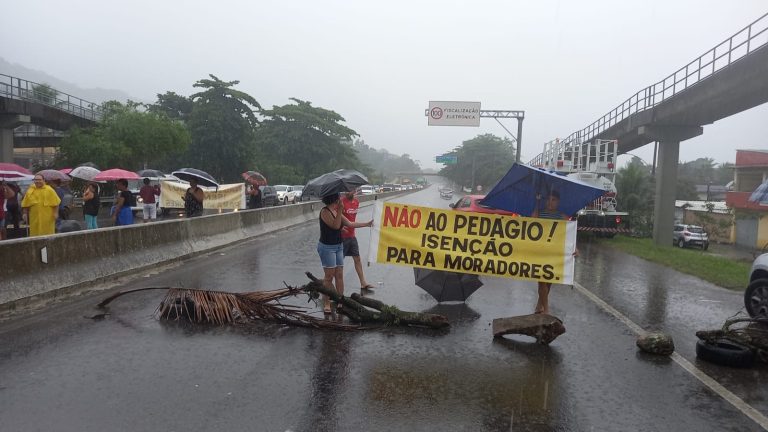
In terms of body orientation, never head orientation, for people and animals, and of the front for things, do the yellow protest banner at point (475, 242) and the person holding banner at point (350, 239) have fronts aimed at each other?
no

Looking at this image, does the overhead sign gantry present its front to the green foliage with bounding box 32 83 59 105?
no

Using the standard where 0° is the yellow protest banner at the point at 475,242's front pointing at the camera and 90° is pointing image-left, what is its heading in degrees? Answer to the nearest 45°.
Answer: approximately 0°

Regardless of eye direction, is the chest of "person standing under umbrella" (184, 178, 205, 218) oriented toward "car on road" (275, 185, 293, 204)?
no

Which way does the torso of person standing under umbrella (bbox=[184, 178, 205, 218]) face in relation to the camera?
toward the camera

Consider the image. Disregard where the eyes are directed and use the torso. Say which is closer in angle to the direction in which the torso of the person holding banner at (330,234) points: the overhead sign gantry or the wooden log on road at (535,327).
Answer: the wooden log on road

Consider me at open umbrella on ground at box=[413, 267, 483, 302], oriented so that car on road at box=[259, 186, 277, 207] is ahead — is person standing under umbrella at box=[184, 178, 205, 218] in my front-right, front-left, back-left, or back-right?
front-left

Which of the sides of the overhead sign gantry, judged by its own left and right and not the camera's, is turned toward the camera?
front

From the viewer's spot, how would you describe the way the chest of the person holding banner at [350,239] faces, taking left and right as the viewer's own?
facing the viewer and to the right of the viewer

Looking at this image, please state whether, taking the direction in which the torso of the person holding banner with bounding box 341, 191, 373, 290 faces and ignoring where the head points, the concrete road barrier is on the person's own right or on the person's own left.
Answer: on the person's own right

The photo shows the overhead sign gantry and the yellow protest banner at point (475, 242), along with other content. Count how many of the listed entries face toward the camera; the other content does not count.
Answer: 2

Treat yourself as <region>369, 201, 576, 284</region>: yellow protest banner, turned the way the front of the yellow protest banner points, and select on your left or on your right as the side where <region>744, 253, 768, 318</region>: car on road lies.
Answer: on your left

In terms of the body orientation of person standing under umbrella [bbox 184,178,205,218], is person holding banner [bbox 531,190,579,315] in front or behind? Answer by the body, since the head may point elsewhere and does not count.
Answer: in front

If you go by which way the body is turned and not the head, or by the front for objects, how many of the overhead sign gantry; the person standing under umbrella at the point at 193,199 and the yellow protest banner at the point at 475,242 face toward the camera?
3

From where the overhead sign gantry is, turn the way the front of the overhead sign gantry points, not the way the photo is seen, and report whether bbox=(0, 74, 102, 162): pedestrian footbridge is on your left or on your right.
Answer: on your right
